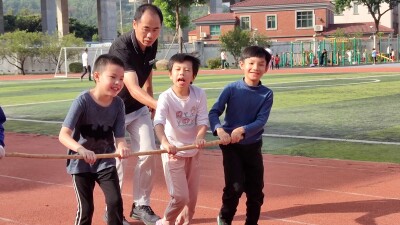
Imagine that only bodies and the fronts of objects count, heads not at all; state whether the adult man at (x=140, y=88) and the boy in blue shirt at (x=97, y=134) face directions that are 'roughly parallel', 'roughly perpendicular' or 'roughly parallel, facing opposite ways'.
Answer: roughly parallel

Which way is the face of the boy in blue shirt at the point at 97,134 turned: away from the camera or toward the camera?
toward the camera

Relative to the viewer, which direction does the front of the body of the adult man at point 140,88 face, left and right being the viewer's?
facing the viewer and to the right of the viewer

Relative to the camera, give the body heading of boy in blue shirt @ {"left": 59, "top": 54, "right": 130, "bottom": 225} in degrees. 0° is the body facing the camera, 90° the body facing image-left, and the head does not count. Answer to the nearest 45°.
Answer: approximately 315°

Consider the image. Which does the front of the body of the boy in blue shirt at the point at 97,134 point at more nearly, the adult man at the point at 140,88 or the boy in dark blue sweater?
the boy in dark blue sweater

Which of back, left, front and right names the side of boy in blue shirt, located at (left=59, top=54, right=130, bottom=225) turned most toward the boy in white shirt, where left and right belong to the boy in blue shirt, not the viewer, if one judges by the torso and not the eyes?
left

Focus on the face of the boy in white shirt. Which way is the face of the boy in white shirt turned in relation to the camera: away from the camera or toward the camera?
toward the camera

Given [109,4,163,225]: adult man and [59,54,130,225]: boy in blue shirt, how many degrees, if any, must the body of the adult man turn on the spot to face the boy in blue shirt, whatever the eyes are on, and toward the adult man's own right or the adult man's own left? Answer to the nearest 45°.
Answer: approximately 45° to the adult man's own right

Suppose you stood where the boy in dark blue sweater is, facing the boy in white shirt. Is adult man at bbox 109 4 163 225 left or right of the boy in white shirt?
right

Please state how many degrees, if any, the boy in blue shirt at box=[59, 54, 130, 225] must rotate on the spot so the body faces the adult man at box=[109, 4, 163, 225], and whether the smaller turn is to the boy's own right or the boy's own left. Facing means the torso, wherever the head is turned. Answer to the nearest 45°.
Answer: approximately 135° to the boy's own left

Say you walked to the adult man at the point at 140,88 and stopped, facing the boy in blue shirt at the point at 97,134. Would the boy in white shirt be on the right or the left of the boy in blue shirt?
left
